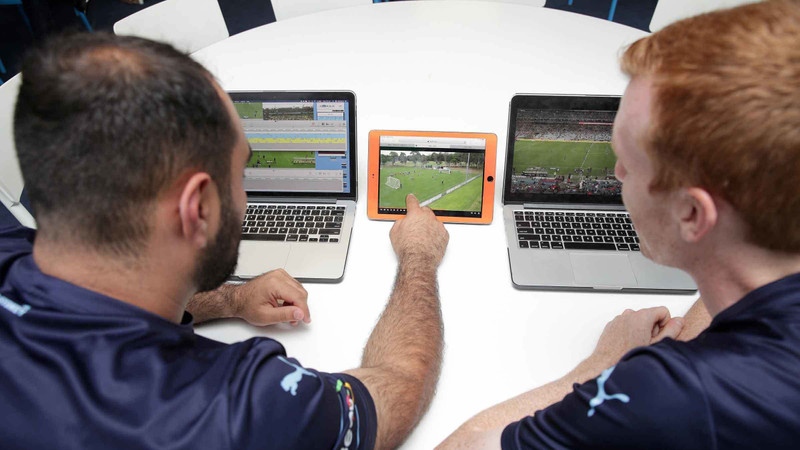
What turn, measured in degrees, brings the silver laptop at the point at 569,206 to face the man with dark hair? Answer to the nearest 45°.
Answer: approximately 45° to its right

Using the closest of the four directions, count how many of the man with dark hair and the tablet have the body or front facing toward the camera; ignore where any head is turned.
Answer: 1

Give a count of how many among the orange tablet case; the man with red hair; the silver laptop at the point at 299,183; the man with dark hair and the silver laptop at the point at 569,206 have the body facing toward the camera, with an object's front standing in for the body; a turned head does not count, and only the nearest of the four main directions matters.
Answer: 3

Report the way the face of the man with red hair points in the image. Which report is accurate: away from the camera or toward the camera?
away from the camera

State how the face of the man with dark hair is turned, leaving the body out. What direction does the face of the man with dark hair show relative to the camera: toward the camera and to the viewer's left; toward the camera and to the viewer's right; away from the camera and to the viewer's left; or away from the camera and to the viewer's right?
away from the camera and to the viewer's right

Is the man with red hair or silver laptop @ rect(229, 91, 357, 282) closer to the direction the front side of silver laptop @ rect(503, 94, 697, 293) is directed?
the man with red hair

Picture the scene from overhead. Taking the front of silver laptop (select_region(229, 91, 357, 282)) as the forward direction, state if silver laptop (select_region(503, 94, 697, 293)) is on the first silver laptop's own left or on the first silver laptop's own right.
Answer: on the first silver laptop's own left

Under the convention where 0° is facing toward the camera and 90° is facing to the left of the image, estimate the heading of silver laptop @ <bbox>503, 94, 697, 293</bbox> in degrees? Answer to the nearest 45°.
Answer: approximately 0°

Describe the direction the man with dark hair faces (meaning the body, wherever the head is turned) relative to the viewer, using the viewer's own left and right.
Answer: facing away from the viewer and to the right of the viewer
